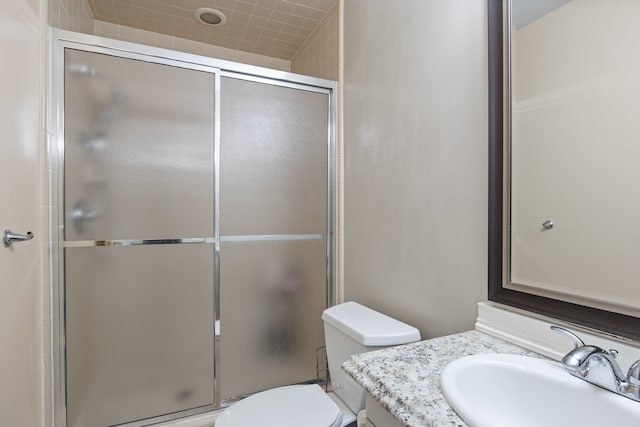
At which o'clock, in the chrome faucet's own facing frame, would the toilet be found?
The toilet is roughly at 2 o'clock from the chrome faucet.

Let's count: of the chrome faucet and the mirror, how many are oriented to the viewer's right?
0

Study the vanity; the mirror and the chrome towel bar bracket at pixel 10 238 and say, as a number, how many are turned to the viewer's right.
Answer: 1

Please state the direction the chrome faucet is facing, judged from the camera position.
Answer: facing the viewer and to the left of the viewer

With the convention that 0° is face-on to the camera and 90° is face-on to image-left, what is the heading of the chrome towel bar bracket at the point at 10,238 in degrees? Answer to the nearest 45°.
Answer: approximately 270°

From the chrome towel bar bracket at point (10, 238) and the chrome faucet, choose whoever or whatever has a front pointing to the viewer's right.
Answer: the chrome towel bar bracket

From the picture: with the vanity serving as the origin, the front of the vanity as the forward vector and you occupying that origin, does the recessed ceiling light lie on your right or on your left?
on your right

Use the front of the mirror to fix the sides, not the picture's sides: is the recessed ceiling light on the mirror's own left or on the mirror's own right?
on the mirror's own right

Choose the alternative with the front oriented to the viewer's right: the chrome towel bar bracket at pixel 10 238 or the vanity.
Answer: the chrome towel bar bracket
